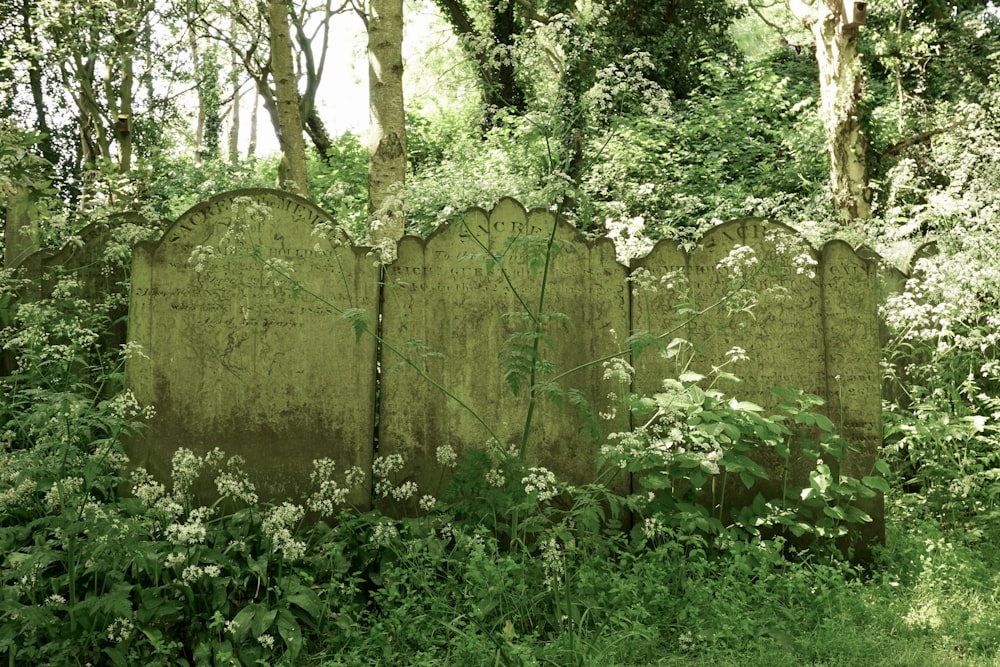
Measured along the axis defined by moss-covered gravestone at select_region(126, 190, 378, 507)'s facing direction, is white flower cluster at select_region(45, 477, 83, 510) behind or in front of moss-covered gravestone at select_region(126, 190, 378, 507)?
in front

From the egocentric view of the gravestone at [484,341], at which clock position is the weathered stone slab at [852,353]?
The weathered stone slab is roughly at 9 o'clock from the gravestone.

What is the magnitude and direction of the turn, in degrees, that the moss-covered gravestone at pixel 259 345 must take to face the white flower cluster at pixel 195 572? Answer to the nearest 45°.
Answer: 0° — it already faces it

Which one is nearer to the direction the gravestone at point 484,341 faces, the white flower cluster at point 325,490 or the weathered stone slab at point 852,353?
the white flower cluster

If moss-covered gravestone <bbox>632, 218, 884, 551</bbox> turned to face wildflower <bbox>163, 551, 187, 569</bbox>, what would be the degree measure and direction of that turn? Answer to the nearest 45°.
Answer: approximately 45° to its right

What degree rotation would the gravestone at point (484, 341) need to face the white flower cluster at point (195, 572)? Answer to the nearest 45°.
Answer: approximately 45° to its right

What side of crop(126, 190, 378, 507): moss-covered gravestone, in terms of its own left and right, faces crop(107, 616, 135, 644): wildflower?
front

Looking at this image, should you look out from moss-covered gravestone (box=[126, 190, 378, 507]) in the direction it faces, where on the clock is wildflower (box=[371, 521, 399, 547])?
The wildflower is roughly at 11 o'clock from the moss-covered gravestone.

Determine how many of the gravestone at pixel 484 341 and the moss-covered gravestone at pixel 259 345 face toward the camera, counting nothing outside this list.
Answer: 2
